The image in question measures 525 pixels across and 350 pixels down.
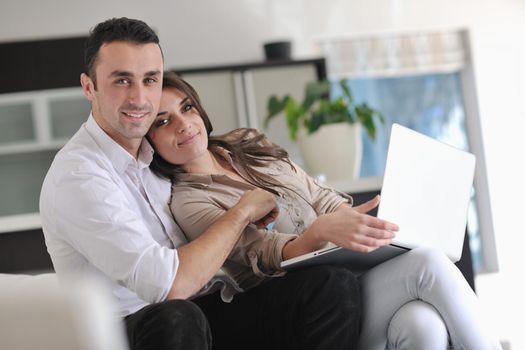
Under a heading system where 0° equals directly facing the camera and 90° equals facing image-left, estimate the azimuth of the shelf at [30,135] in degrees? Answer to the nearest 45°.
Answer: approximately 0°

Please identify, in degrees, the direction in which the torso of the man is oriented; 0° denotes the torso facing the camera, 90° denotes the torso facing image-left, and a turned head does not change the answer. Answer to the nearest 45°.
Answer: approximately 315°

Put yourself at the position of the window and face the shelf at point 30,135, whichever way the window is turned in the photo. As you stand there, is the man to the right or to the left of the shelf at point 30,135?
left

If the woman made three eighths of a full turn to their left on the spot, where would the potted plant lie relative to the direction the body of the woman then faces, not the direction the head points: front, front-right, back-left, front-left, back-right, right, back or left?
front

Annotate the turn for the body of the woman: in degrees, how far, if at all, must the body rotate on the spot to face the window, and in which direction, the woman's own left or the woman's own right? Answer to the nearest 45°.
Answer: approximately 135° to the woman's own left

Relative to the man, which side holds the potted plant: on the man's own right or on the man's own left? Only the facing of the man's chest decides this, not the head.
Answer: on the man's own left

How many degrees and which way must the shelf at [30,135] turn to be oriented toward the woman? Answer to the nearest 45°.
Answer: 0° — it already faces them
